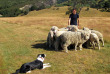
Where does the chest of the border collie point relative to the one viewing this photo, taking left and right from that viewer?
facing away from the viewer and to the right of the viewer

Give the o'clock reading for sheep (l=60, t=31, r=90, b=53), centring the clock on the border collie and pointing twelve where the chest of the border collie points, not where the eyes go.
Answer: The sheep is roughly at 12 o'clock from the border collie.
